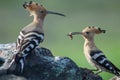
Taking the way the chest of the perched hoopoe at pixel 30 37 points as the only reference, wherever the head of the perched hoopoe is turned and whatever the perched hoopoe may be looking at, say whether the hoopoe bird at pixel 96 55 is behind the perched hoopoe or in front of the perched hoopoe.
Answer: in front

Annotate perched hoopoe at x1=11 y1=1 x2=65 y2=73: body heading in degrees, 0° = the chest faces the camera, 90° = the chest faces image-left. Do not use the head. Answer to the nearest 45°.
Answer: approximately 225°

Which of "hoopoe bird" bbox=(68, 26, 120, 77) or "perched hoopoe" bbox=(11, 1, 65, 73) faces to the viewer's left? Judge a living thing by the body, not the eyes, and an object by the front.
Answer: the hoopoe bird

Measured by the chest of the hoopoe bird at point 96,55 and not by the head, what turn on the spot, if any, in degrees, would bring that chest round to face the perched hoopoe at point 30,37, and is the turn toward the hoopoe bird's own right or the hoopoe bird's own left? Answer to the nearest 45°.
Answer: approximately 45° to the hoopoe bird's own left

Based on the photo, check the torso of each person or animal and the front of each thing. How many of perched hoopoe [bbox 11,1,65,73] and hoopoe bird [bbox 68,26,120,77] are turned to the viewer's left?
1

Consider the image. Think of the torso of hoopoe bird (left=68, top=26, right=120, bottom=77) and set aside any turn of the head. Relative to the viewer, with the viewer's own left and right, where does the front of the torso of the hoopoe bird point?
facing to the left of the viewer
